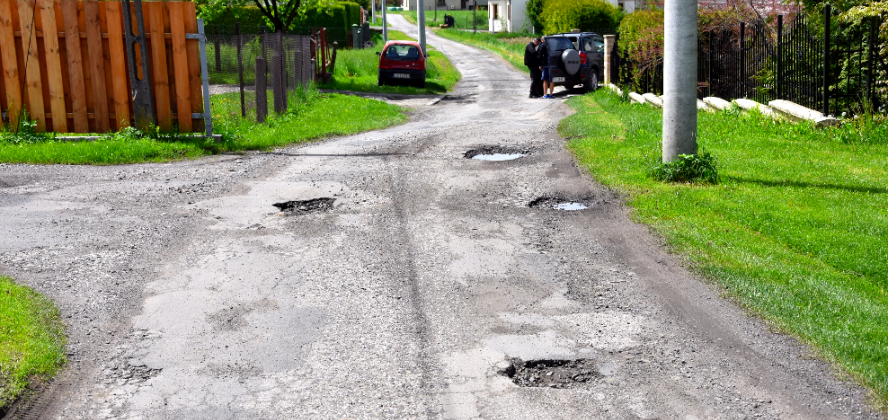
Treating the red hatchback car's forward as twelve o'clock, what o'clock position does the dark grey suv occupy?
The dark grey suv is roughly at 4 o'clock from the red hatchback car.

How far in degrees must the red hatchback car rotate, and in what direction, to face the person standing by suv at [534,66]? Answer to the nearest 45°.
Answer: approximately 135° to its right

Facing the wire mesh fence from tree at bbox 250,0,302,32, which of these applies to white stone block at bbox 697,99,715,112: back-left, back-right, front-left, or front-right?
front-left

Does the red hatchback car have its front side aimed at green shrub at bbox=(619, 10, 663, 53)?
no

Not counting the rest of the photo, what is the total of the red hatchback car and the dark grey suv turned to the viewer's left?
0

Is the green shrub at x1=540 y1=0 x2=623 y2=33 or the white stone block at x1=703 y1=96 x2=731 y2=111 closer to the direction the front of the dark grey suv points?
the green shrub

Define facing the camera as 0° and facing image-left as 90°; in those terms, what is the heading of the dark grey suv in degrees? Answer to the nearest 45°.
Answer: approximately 225°

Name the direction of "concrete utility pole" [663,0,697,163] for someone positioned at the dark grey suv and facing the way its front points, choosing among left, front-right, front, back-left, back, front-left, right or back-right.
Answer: back-right

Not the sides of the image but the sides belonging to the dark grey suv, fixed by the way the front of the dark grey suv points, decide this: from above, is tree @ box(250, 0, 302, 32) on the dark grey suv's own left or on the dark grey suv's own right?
on the dark grey suv's own left

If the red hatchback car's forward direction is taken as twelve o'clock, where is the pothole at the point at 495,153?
The pothole is roughly at 6 o'clock from the red hatchback car.

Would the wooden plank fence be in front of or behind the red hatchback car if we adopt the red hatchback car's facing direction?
behind
